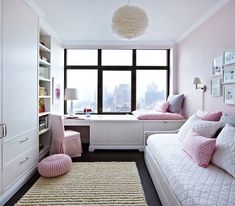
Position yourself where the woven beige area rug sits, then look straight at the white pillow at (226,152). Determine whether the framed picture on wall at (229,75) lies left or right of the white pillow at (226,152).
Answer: left

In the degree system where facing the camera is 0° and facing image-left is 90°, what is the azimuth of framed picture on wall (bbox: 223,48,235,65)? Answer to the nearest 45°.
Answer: approximately 45°

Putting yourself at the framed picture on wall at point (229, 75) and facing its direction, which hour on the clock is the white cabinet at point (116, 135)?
The white cabinet is roughly at 2 o'clock from the framed picture on wall.

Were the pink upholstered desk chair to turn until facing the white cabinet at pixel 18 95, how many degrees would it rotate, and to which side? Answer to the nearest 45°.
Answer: approximately 180°

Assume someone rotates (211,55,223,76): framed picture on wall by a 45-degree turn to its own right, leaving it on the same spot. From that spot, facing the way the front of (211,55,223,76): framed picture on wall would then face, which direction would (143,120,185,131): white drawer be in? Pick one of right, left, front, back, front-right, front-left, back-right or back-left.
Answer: front-right

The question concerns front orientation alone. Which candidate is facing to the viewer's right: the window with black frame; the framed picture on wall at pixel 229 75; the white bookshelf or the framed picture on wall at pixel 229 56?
the white bookshelf

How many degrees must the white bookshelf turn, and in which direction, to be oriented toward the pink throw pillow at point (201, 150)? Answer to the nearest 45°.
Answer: approximately 45° to its right

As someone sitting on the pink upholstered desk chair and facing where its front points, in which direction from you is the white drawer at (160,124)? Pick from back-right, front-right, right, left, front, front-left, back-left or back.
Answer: front-right

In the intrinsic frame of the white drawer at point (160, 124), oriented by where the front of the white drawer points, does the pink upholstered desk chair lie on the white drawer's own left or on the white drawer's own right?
on the white drawer's own right

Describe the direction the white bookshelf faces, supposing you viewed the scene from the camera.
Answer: facing to the right of the viewer

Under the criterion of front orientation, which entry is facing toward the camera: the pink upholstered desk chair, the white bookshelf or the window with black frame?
the window with black frame

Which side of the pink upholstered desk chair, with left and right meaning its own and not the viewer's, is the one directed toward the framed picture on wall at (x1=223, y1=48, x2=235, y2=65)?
right

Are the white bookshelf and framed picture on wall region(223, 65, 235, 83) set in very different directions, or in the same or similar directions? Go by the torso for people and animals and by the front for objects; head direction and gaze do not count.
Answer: very different directions

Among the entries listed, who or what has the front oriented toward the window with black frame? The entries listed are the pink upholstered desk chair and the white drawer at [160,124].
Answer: the pink upholstered desk chair
